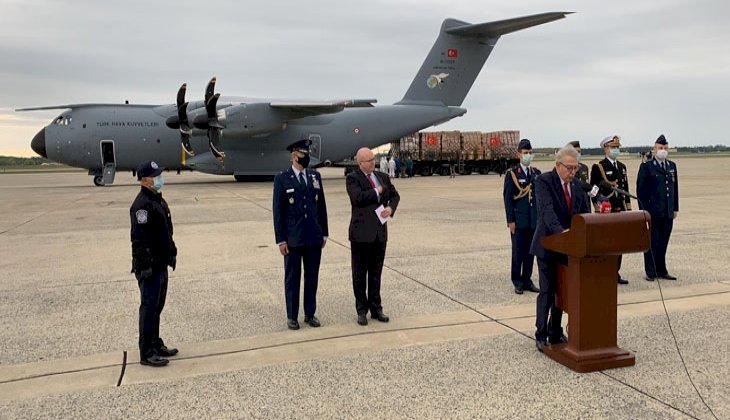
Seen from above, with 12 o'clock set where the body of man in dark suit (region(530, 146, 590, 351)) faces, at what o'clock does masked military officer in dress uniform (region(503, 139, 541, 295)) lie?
The masked military officer in dress uniform is roughly at 7 o'clock from the man in dark suit.

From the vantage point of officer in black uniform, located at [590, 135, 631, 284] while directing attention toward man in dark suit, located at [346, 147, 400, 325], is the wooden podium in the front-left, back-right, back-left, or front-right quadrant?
front-left

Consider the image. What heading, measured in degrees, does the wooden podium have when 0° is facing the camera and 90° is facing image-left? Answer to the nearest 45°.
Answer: approximately 315°

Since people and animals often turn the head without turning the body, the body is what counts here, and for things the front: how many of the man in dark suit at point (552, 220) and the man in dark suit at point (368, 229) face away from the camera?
0

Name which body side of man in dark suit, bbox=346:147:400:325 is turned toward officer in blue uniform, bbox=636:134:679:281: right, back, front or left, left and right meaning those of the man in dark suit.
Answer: left

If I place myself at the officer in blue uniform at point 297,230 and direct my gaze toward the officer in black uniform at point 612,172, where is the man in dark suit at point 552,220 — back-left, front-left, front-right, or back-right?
front-right

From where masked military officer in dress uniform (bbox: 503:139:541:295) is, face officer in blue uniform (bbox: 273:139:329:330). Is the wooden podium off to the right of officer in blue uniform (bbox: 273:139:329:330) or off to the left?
left

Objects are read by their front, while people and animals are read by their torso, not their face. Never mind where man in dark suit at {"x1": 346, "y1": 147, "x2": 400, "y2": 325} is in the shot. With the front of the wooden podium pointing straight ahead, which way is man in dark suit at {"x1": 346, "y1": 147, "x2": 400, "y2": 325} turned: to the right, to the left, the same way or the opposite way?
the same way

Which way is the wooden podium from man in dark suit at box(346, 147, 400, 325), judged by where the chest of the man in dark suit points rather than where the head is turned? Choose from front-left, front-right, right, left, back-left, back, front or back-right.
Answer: front

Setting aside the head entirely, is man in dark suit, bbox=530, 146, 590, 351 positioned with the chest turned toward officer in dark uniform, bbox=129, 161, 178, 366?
no

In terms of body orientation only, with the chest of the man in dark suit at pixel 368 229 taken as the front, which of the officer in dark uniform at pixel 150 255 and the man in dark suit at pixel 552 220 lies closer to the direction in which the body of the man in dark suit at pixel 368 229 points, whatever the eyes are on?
the man in dark suit

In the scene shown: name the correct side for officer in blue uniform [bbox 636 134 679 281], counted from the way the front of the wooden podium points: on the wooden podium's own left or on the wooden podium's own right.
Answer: on the wooden podium's own left

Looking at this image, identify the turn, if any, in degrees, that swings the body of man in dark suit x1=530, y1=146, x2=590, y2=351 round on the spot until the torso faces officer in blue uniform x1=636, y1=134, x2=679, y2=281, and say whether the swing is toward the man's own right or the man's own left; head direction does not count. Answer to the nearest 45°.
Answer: approximately 135° to the man's own left
